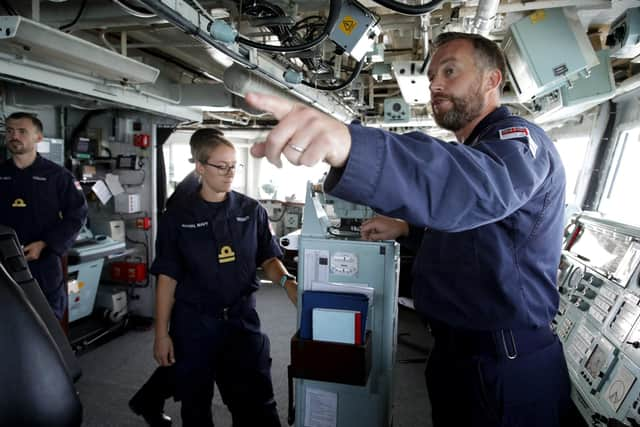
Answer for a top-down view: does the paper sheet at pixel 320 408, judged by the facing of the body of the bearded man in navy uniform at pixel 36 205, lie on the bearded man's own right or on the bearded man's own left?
on the bearded man's own left

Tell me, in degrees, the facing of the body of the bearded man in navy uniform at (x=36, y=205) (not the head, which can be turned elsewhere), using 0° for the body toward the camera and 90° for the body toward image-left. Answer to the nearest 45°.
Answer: approximately 45°

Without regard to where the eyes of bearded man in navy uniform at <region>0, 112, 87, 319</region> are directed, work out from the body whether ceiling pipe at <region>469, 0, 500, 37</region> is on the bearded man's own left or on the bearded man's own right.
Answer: on the bearded man's own left

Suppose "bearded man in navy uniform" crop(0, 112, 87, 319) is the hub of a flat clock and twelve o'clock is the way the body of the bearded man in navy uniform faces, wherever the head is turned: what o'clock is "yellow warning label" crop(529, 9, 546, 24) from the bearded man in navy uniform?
The yellow warning label is roughly at 9 o'clock from the bearded man in navy uniform.

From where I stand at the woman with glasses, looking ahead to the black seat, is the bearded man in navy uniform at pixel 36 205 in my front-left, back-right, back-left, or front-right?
back-right
